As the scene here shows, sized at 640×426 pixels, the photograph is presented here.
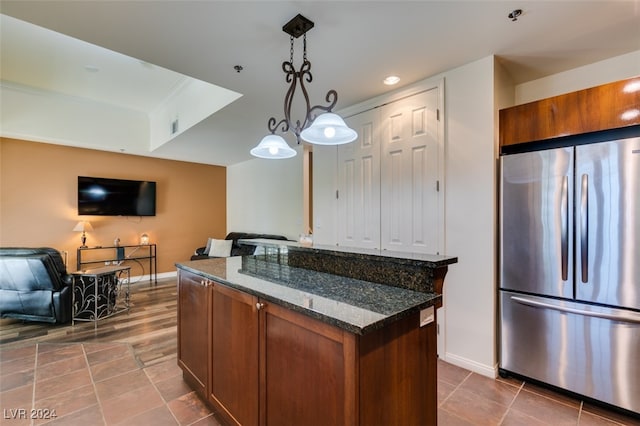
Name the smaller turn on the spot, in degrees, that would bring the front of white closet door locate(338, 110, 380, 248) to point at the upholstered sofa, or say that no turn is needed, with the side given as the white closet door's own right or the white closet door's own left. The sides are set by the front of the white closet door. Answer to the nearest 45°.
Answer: approximately 90° to the white closet door's own right

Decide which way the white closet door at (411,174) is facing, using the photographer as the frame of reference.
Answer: facing the viewer and to the left of the viewer

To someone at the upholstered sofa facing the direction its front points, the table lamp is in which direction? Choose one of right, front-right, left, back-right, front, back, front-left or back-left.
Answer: front-right

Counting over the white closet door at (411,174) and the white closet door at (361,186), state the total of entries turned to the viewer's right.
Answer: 0

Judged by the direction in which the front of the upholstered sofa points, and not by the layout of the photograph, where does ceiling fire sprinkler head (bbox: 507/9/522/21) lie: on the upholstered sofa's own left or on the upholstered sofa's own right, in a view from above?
on the upholstered sofa's own left

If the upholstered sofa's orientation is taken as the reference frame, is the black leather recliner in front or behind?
in front

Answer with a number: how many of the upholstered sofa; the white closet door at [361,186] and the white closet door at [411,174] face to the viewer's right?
0

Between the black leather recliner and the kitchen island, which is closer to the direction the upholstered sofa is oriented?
the black leather recliner

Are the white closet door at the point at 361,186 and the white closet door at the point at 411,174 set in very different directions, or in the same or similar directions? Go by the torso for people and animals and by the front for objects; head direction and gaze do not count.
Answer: same or similar directions

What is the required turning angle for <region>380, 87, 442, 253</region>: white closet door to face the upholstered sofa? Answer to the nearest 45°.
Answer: approximately 90° to its right

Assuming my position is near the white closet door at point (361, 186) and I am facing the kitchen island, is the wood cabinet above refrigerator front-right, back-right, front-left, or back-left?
front-left

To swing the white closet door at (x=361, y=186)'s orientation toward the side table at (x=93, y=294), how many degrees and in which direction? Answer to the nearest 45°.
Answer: approximately 45° to its right

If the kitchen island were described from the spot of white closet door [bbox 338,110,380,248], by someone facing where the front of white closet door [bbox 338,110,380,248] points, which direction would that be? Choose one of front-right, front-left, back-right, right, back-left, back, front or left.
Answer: front-left

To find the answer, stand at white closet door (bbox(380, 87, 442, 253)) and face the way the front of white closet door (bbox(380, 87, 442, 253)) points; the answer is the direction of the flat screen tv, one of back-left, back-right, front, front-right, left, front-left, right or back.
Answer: front-right

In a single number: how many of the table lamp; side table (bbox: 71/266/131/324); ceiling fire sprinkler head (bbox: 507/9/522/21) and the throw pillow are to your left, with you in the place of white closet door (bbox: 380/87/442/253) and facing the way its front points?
1

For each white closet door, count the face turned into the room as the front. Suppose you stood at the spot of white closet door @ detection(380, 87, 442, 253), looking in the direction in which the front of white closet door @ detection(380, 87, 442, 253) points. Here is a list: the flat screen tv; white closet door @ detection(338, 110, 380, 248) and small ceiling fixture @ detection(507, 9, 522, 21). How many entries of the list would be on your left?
1

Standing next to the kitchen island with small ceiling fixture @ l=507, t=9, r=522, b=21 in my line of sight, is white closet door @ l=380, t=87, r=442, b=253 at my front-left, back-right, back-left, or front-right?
front-left
